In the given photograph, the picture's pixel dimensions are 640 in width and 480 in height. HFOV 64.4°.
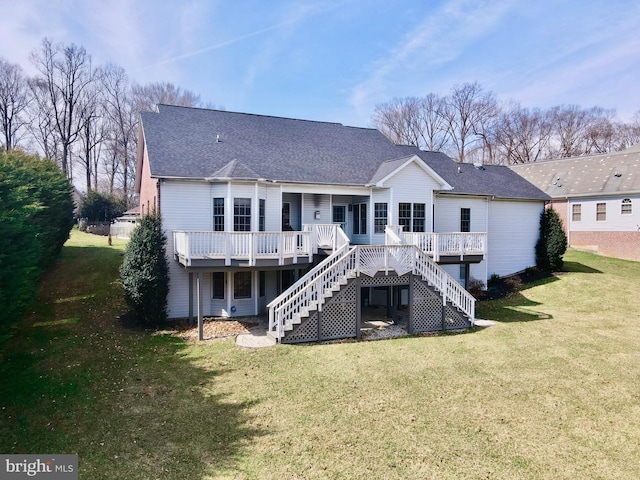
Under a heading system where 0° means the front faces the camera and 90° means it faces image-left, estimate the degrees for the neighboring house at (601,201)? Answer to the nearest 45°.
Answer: approximately 180°

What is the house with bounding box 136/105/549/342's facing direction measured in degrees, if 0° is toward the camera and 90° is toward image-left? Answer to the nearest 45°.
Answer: approximately 180°

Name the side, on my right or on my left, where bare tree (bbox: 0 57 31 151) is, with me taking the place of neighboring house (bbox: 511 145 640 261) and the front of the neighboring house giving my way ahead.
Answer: on my left

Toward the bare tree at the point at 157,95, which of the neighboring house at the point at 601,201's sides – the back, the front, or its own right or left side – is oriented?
left
